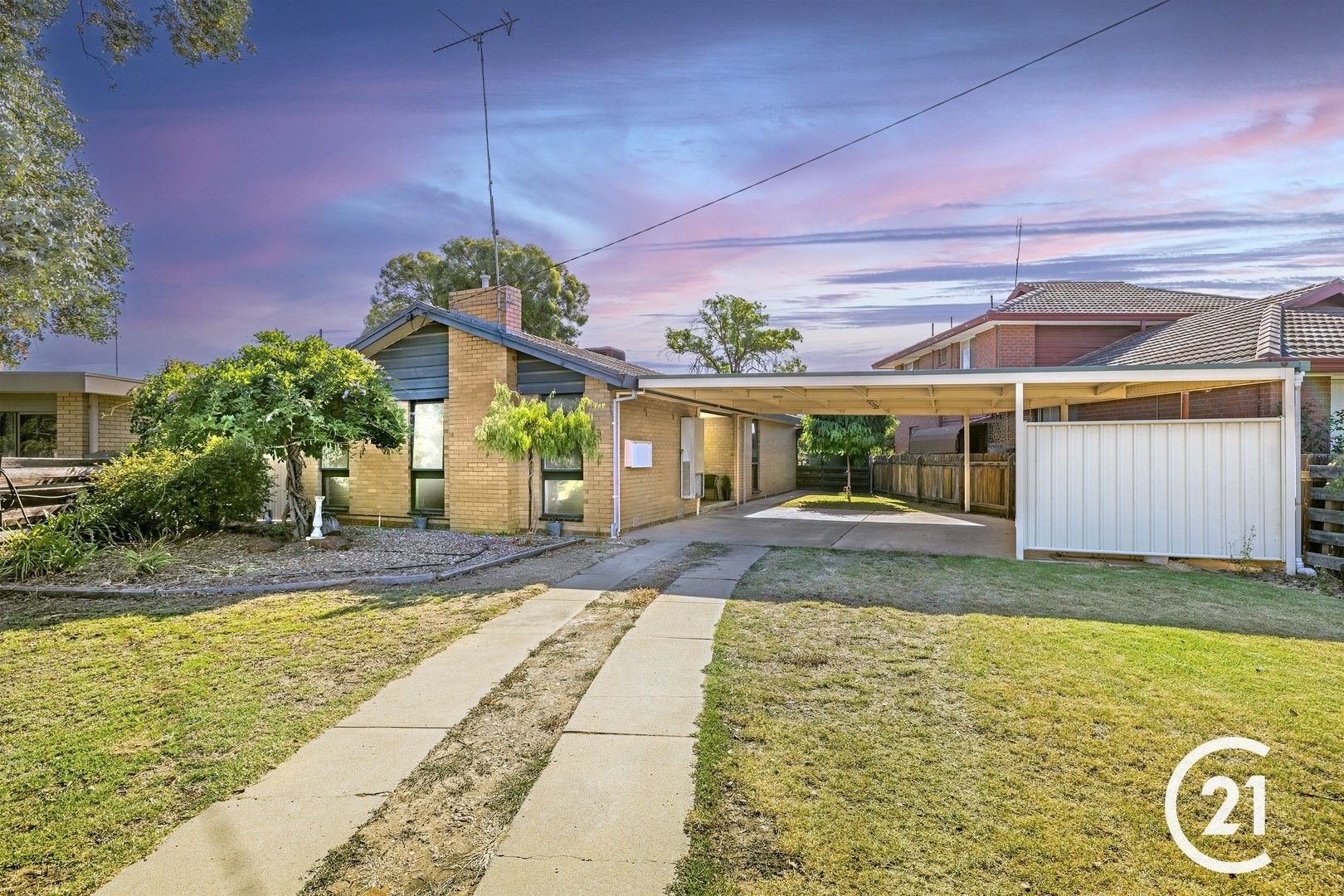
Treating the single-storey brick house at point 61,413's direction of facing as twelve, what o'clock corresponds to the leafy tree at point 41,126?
The leafy tree is roughly at 12 o'clock from the single-storey brick house.

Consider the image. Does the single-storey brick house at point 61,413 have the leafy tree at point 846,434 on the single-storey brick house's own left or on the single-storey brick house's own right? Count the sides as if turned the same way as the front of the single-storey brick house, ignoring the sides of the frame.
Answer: on the single-storey brick house's own left

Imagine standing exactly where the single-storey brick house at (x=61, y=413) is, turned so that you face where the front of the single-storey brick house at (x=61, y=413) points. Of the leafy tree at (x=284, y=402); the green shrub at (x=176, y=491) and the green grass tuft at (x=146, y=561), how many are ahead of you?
3

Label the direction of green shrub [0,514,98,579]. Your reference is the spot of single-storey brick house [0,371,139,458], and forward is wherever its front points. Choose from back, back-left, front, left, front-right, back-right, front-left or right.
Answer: front

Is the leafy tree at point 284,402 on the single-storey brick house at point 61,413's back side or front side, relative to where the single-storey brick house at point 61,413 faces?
on the front side

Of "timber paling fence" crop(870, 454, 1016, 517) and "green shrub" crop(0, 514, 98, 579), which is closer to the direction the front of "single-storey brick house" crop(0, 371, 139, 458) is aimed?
the green shrub

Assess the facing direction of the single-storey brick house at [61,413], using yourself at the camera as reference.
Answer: facing the viewer

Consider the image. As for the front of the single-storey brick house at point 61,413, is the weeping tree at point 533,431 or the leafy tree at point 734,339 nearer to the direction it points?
the weeping tree

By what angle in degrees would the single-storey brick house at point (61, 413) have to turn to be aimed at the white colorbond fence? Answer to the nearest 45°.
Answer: approximately 45° to its left

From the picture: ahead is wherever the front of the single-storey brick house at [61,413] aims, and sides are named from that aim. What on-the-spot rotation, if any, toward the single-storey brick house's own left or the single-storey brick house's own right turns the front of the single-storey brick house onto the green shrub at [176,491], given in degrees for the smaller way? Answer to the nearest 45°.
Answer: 0° — it already faces it

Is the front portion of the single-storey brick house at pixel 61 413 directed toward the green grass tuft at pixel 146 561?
yes
